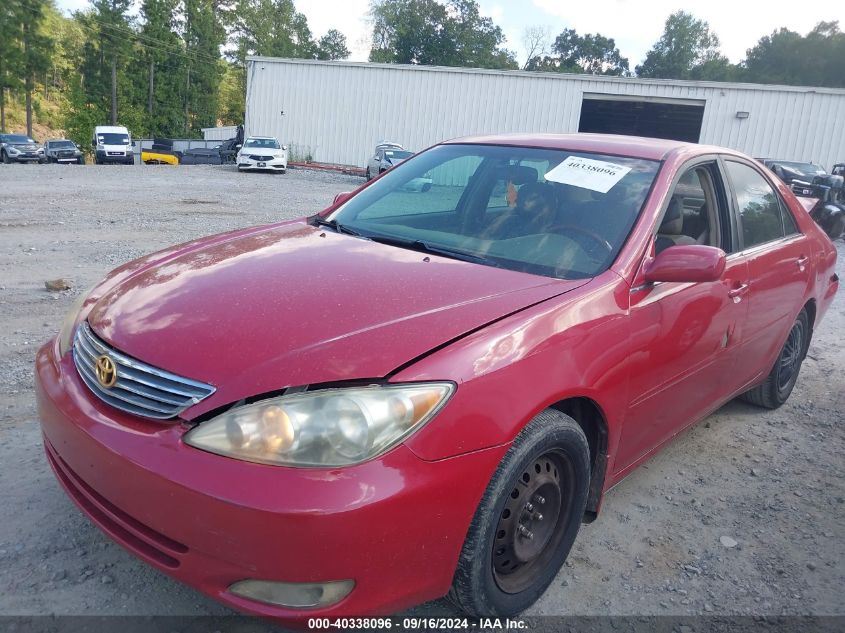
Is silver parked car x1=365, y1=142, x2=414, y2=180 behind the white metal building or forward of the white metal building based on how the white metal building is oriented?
forward

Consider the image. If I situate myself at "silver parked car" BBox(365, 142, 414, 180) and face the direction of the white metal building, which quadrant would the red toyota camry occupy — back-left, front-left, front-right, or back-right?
back-right

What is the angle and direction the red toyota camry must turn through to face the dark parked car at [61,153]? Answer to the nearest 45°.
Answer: approximately 90° to its right

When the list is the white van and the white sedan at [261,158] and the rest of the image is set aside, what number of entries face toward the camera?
2

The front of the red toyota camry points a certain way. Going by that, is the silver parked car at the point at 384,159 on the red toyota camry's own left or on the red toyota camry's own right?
on the red toyota camry's own right

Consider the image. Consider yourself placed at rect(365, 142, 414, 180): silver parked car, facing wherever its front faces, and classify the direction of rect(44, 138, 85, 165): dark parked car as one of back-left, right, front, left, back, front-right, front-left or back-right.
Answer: right

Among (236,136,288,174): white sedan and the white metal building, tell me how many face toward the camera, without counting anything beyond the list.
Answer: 2

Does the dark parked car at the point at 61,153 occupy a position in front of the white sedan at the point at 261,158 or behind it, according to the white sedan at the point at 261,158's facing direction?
behind

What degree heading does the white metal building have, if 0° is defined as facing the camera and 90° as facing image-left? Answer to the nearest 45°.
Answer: approximately 0°

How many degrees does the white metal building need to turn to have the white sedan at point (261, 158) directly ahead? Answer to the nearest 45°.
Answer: approximately 45° to its right

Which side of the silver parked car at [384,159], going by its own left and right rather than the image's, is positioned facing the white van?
right

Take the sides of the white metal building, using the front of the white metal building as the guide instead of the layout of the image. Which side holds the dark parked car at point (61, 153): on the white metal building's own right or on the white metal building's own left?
on the white metal building's own right

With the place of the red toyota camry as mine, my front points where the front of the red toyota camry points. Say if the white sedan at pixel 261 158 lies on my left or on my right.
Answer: on my right

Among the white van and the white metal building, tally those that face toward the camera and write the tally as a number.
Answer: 2

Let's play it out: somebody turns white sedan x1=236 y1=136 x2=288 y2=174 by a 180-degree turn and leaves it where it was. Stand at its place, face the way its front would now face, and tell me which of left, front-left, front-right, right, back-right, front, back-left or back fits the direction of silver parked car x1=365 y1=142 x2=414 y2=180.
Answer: back-right

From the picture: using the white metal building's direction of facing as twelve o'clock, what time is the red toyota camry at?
The red toyota camry is roughly at 12 o'clock from the white metal building.
